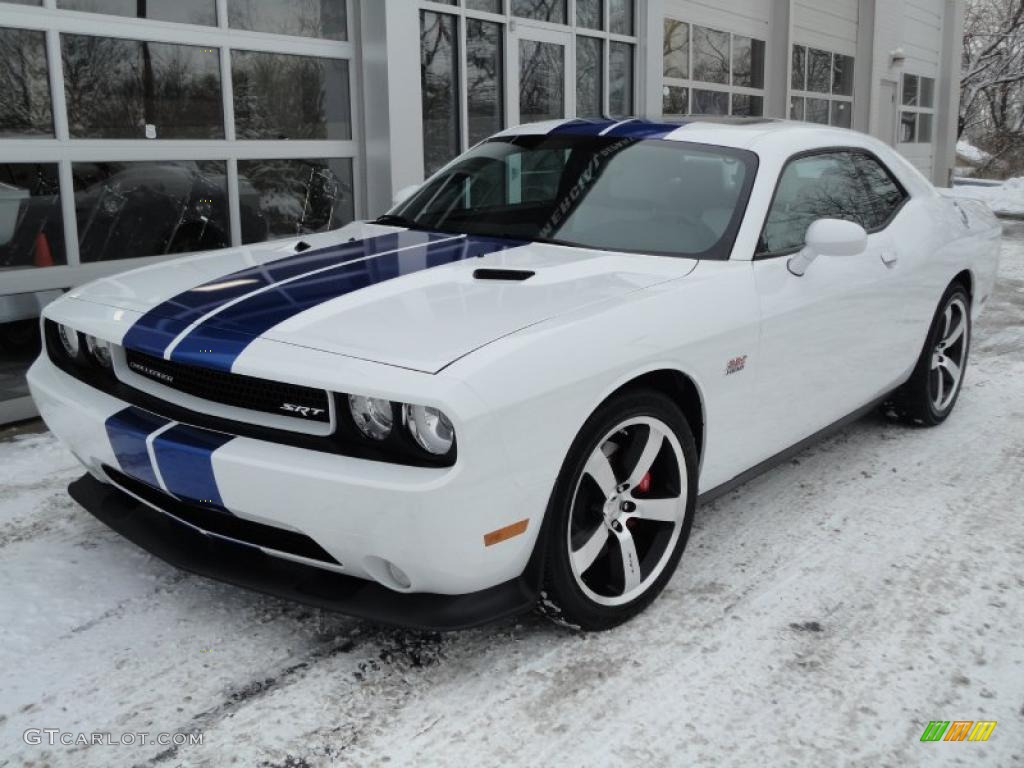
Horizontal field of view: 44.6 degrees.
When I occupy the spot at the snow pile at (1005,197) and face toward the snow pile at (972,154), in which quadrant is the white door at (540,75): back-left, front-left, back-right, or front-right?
back-left

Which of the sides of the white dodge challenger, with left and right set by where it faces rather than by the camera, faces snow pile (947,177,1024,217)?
back

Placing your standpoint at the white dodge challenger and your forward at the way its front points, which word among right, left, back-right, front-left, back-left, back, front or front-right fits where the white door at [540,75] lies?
back-right

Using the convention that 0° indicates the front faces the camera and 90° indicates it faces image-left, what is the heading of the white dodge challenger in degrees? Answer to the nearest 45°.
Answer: approximately 45°

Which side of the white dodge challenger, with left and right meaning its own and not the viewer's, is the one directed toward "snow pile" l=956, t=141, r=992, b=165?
back
